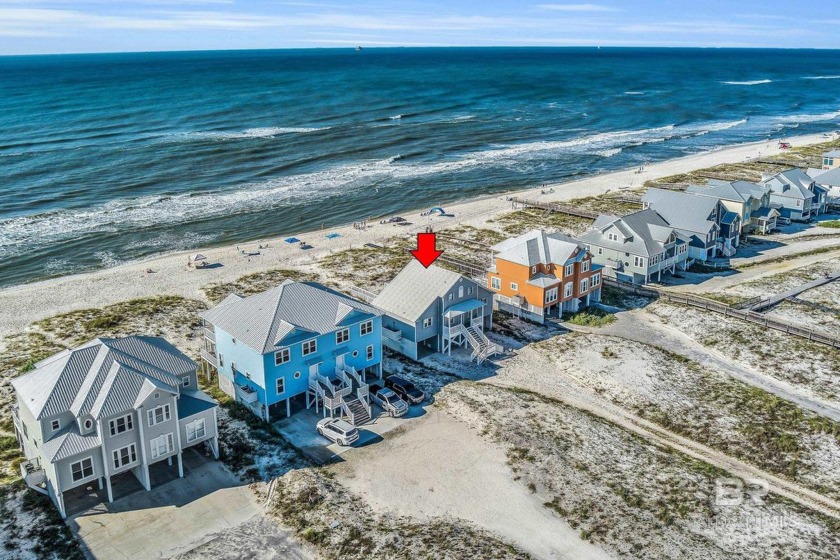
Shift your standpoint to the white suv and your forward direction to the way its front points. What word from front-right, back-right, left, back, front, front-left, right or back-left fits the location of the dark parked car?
right

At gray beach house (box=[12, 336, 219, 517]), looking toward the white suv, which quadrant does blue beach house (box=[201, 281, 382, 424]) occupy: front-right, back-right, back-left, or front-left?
front-left

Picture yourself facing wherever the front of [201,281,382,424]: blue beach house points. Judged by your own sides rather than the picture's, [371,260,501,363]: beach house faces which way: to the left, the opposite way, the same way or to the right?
the same way

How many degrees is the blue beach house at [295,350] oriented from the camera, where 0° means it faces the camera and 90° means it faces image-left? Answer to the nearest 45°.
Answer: approximately 315°

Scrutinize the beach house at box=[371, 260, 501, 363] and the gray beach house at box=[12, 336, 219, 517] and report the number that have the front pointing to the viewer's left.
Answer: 0

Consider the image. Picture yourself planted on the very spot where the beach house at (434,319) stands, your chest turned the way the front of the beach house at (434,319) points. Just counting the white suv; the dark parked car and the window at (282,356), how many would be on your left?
0

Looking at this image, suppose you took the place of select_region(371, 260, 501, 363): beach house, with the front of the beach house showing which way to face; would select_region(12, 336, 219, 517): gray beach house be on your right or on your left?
on your right

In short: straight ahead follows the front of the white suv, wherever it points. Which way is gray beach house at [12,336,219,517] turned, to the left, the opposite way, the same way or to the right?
the opposite way

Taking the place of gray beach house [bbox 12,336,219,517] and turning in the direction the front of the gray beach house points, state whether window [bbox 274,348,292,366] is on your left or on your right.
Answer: on your left

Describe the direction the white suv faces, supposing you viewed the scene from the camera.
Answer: facing away from the viewer and to the left of the viewer

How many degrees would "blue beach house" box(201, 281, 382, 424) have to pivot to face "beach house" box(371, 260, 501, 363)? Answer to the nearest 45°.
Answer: approximately 90° to its left

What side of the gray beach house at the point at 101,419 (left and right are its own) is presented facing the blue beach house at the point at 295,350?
left

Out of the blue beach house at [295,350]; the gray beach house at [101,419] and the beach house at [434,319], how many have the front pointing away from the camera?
0

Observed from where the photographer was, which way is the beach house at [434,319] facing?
facing the viewer and to the right of the viewer

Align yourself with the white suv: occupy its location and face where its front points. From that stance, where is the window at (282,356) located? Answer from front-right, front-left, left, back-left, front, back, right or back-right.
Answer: front

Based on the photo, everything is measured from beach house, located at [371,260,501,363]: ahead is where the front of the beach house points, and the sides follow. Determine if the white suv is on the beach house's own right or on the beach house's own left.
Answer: on the beach house's own right
